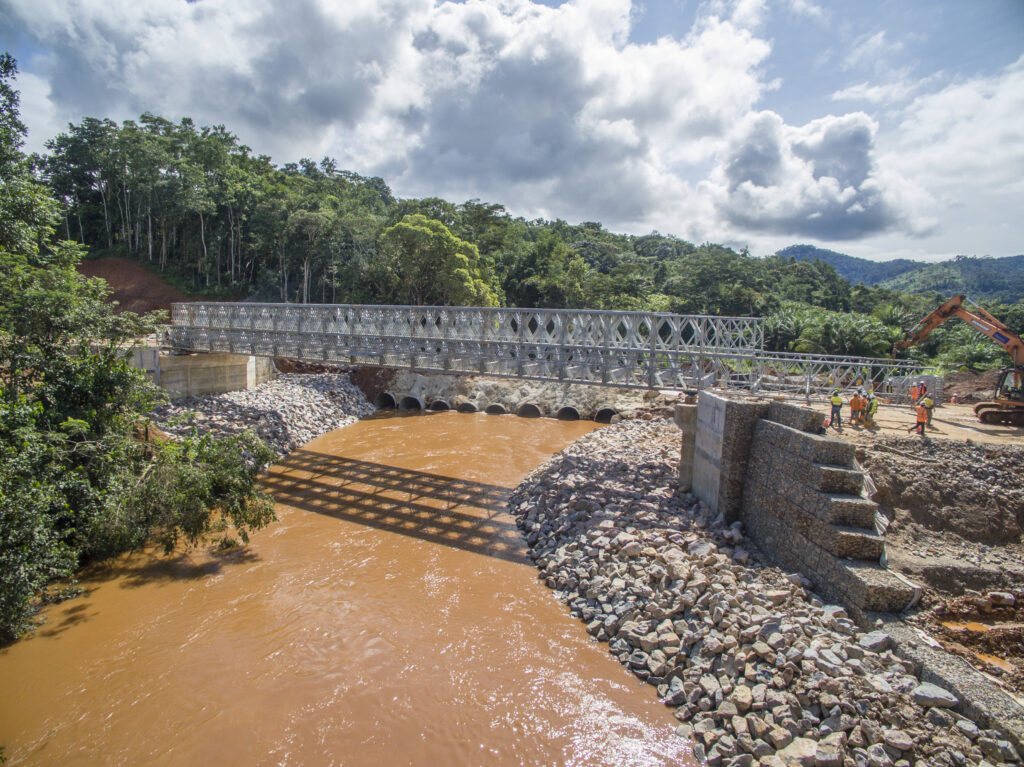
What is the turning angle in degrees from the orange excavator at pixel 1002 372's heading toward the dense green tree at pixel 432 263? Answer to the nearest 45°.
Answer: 0° — it already faces it

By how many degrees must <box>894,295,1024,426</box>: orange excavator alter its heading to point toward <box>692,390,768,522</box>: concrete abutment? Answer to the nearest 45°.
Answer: approximately 45° to its left

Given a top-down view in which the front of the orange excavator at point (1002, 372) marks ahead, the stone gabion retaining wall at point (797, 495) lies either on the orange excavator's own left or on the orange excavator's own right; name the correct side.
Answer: on the orange excavator's own left

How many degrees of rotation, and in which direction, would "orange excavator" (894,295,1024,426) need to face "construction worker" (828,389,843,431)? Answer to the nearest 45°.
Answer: approximately 45° to its left

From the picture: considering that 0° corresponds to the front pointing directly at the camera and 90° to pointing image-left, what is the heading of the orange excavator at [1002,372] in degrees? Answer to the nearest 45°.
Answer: approximately 90°

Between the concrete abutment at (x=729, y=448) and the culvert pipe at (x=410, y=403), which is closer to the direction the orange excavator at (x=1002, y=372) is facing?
the culvert pipe

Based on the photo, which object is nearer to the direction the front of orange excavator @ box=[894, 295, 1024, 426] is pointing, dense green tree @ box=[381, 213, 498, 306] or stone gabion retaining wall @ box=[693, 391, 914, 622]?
the dense green tree

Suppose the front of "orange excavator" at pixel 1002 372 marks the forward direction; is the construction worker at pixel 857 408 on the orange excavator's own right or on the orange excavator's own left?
on the orange excavator's own left
